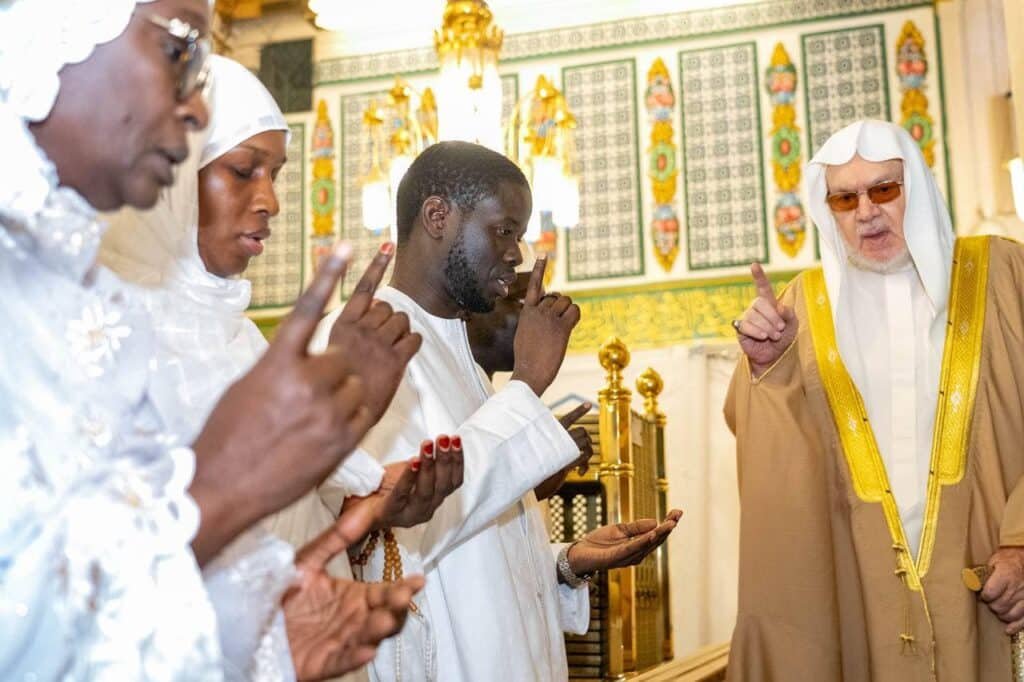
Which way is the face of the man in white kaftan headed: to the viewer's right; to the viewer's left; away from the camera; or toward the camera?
to the viewer's right

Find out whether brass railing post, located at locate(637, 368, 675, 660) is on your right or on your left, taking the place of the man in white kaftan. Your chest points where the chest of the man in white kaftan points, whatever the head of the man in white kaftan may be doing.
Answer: on your left

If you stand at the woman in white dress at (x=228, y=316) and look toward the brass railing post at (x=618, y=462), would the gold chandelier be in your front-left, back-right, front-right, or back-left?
front-left

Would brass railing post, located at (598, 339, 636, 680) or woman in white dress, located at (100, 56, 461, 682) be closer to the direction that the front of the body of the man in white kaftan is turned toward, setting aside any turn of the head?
the brass railing post

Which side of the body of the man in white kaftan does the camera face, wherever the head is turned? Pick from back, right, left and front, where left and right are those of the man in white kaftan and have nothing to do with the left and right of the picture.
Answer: right

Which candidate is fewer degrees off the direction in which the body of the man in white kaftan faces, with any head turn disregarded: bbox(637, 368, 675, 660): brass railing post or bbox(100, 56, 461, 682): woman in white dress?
the brass railing post

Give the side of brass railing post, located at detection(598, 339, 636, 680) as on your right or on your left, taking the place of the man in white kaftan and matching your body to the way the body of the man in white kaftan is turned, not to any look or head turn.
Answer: on your left

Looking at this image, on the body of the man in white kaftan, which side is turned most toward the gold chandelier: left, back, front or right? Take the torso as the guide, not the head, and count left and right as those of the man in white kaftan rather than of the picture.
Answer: left
